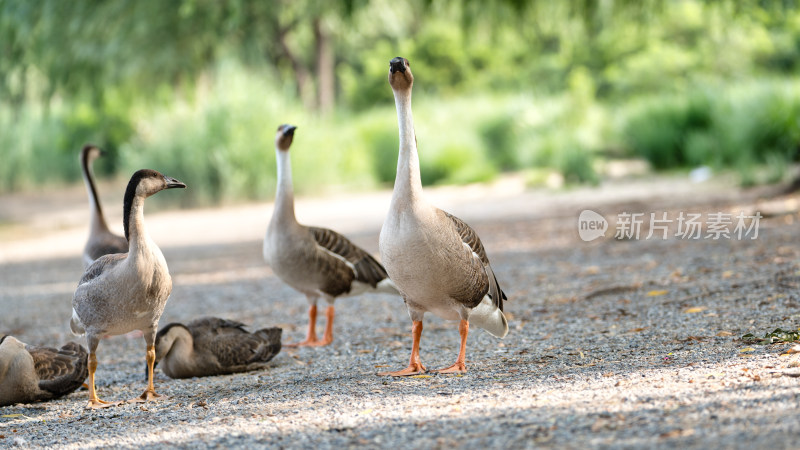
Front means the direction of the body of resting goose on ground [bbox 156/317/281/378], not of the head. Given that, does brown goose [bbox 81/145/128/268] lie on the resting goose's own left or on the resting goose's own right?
on the resting goose's own right

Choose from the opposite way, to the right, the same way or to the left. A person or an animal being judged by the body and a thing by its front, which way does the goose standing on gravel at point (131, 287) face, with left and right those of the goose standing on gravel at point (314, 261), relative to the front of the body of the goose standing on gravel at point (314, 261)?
to the left

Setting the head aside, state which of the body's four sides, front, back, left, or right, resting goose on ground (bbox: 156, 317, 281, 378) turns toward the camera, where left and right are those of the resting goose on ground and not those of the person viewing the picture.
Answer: left

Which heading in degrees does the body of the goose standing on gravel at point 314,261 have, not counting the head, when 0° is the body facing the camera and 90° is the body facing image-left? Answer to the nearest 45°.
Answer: approximately 45°

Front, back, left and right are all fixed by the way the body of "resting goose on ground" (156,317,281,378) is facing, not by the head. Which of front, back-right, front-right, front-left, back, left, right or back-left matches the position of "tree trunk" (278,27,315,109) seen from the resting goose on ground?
right

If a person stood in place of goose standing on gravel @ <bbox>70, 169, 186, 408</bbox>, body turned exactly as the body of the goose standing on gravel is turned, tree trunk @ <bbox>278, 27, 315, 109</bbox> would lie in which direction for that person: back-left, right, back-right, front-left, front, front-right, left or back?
back-left

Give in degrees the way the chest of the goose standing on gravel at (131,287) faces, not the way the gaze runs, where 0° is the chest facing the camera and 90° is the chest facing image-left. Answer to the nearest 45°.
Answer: approximately 315°

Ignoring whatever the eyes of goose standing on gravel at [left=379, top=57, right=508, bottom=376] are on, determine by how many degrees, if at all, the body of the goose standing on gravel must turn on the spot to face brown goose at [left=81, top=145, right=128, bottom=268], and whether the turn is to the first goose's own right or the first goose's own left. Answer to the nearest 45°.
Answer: approximately 90° to the first goose's own right
